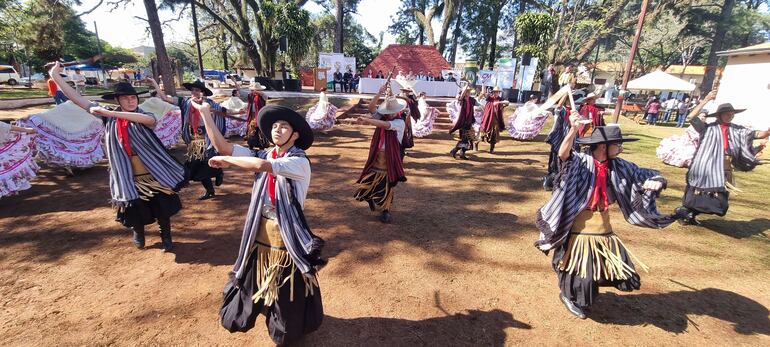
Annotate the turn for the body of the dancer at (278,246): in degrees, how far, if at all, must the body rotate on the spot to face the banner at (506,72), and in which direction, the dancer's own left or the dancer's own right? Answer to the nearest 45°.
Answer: approximately 180°

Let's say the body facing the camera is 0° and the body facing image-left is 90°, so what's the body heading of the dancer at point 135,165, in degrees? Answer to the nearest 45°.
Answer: approximately 0°

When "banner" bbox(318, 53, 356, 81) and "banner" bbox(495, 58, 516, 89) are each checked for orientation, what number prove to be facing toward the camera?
2

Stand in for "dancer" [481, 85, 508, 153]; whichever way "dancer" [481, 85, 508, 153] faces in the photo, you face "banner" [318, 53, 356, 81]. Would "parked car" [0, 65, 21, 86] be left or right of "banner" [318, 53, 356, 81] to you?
left

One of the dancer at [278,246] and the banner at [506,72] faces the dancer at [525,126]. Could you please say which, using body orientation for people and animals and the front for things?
the banner

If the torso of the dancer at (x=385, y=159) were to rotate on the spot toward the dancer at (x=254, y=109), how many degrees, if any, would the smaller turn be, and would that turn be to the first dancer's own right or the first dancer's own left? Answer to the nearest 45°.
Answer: approximately 90° to the first dancer's own right

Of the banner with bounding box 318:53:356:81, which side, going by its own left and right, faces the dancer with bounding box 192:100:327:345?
front

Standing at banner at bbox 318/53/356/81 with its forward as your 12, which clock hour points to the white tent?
The white tent is roughly at 10 o'clock from the banner.

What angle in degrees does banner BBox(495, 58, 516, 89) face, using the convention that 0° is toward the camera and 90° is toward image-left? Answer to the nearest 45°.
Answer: approximately 0°

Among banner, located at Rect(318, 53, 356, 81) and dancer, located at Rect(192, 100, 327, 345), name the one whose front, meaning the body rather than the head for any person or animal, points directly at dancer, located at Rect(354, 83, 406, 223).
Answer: the banner

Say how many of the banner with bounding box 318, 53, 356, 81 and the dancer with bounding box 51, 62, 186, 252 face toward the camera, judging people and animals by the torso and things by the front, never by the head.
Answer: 2

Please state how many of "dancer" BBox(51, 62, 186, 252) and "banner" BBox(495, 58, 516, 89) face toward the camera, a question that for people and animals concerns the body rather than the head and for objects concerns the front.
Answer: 2

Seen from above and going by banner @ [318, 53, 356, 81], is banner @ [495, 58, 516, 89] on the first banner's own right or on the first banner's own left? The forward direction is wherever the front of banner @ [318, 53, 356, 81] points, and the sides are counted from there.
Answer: on the first banner's own left
